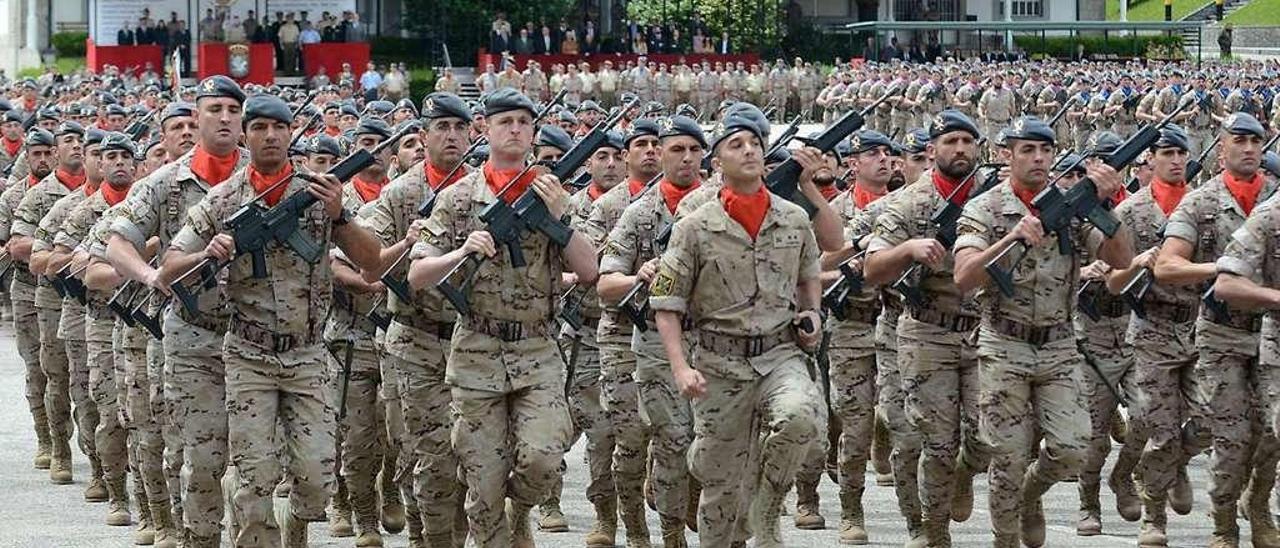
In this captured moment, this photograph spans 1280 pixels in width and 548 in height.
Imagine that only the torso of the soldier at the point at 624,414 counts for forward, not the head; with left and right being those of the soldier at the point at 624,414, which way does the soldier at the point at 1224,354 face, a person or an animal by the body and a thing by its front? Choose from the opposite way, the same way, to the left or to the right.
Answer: the same way

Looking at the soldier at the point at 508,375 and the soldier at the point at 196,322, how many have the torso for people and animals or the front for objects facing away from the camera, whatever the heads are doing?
0

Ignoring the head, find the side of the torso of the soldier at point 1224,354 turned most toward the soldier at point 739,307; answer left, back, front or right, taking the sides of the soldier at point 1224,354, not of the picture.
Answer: right

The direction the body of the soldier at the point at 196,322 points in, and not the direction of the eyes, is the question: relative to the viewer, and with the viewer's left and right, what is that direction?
facing the viewer and to the right of the viewer

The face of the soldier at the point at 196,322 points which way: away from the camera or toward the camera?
toward the camera

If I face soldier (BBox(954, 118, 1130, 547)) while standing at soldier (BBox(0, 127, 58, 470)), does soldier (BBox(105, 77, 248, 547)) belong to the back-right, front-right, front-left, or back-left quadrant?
front-right
